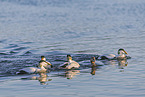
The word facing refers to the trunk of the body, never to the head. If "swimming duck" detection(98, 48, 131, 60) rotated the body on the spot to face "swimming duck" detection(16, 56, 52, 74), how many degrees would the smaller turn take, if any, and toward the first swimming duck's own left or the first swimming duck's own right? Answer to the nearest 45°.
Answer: approximately 135° to the first swimming duck's own right

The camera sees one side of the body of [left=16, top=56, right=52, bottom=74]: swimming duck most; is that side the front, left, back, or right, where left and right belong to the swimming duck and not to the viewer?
right

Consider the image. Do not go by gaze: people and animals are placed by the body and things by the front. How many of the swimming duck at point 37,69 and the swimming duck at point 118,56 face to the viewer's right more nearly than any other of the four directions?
2

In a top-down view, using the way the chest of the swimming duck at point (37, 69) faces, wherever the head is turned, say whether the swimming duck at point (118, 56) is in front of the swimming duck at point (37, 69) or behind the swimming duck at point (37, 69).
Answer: in front

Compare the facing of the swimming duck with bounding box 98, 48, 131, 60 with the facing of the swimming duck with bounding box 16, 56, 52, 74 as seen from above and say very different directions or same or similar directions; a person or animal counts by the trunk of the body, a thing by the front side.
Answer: same or similar directions

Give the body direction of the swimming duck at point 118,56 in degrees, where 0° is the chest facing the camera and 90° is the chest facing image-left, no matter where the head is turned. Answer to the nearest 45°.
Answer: approximately 270°
